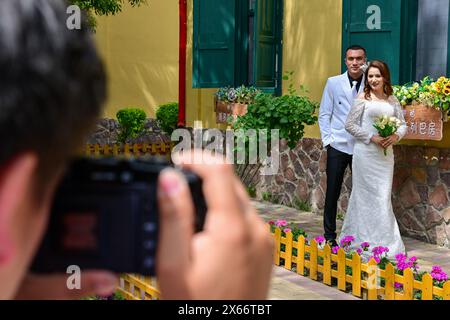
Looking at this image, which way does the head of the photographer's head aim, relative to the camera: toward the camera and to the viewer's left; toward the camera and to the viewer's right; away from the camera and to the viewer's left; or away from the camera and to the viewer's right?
away from the camera and to the viewer's right

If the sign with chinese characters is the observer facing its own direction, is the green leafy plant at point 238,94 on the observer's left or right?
on its right

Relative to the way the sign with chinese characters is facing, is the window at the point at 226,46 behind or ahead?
behind

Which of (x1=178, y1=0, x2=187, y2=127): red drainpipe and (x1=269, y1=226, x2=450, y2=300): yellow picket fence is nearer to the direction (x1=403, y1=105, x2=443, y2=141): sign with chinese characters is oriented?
the yellow picket fence

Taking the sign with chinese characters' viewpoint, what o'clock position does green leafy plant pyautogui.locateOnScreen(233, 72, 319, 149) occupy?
The green leafy plant is roughly at 3 o'clock from the sign with chinese characters.

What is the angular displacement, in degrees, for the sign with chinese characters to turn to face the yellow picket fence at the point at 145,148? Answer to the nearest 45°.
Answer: approximately 135° to its right

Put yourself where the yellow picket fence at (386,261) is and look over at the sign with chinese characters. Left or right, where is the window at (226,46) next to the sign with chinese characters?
left

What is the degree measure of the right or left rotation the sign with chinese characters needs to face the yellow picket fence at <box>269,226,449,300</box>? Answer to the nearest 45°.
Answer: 0° — it already faces it

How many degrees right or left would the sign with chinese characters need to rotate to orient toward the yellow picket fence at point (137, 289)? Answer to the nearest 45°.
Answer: approximately 45° to its right

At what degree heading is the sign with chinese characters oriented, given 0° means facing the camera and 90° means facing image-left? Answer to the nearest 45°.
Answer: approximately 0°
